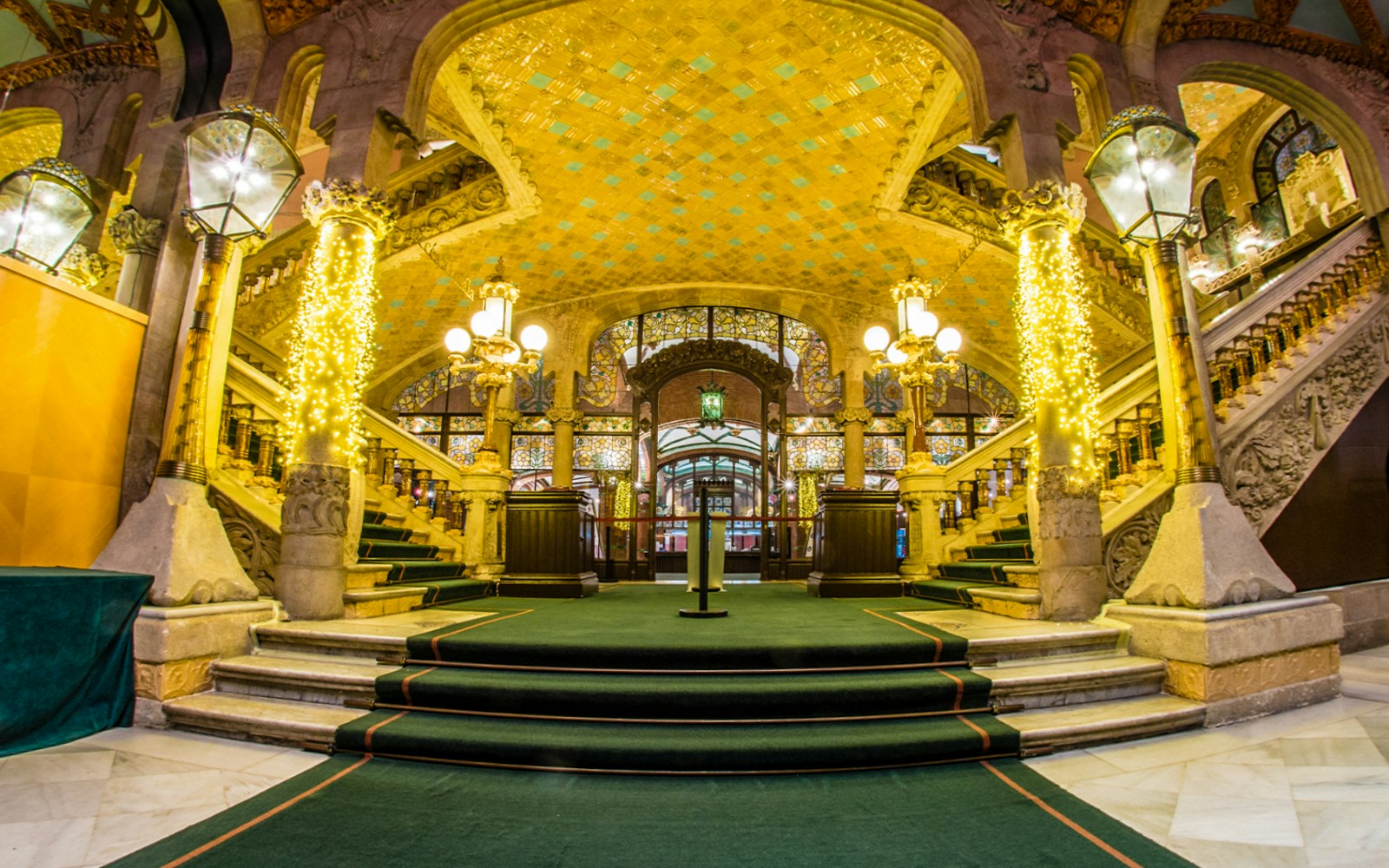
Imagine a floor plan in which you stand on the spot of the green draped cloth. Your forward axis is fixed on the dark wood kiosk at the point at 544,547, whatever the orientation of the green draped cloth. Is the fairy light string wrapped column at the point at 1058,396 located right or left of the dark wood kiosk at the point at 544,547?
right

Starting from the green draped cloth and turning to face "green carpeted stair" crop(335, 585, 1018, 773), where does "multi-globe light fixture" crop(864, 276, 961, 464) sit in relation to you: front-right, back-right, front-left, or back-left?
front-left

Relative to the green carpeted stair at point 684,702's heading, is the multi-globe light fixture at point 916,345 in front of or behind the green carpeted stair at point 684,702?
behind

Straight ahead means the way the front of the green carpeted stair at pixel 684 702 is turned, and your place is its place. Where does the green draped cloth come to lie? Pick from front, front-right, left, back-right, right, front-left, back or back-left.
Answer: right

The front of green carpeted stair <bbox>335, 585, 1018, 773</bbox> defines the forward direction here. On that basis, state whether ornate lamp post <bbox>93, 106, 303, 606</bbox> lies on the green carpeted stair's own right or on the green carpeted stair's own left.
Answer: on the green carpeted stair's own right

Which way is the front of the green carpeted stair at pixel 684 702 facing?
toward the camera

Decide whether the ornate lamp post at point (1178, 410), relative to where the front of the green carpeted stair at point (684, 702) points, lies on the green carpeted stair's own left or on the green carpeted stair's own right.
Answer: on the green carpeted stair's own left

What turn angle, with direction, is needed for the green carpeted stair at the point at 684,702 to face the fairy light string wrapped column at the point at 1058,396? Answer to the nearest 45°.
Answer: approximately 135° to its left

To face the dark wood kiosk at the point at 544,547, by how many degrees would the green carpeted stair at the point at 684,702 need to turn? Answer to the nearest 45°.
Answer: approximately 180°

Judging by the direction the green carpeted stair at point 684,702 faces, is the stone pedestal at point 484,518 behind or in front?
behind

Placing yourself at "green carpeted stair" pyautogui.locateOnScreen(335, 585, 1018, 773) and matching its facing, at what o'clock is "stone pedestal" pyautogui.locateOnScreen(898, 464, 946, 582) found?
The stone pedestal is roughly at 7 o'clock from the green carpeted stair.

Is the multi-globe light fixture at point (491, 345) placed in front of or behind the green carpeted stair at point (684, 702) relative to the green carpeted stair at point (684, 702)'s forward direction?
behind

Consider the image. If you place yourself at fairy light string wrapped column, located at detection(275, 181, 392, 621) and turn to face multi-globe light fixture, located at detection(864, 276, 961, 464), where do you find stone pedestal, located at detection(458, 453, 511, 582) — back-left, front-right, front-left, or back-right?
front-left
